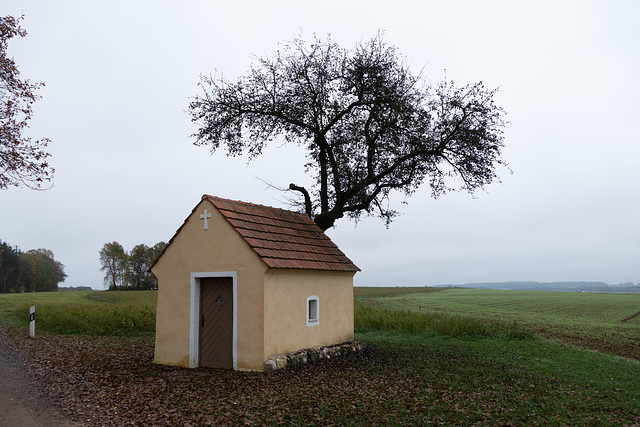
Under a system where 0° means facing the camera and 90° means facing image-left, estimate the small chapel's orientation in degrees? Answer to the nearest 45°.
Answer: approximately 45°
